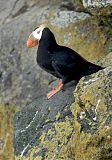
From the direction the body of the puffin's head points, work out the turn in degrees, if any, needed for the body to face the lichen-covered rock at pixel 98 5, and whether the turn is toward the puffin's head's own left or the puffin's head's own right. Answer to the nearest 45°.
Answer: approximately 135° to the puffin's head's own right

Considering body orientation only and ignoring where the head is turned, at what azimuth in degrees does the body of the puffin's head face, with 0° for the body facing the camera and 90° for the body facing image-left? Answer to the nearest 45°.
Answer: approximately 90°

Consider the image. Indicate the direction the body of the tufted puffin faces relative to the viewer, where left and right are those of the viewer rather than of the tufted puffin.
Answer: facing to the left of the viewer
